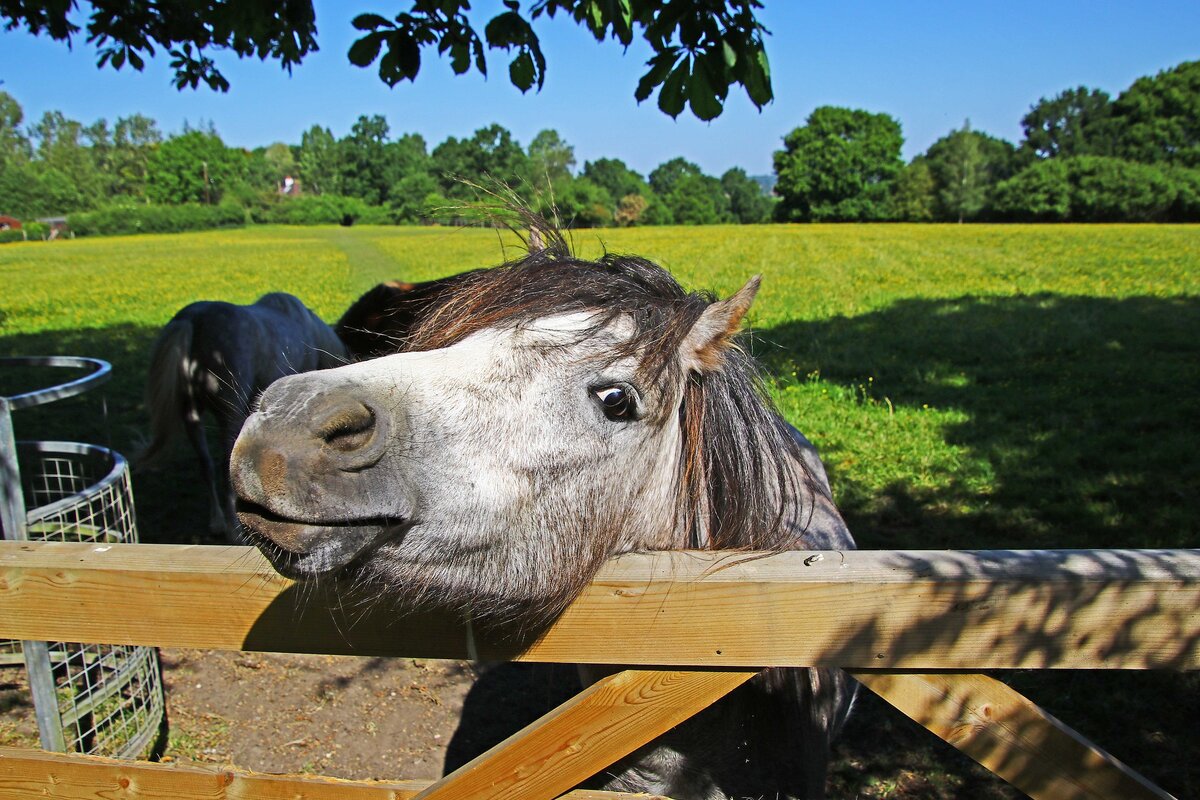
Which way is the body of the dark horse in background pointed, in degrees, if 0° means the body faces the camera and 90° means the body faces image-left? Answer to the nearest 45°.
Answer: approximately 225°

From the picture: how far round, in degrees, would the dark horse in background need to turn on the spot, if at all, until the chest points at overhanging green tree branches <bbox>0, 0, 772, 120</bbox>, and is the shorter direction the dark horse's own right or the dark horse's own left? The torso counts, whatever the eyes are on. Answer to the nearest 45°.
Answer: approximately 90° to the dark horse's own right

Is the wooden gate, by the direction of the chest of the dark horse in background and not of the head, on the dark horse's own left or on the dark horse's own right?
on the dark horse's own right

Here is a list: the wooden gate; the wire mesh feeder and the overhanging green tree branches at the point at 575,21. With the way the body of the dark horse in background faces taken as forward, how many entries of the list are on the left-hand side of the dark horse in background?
0
